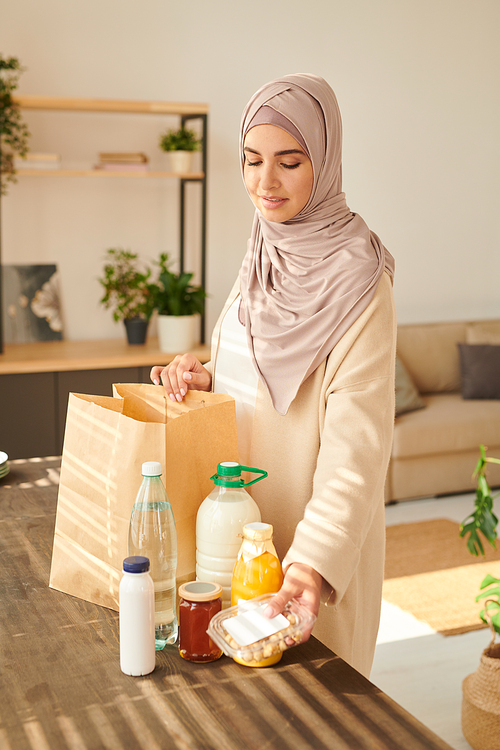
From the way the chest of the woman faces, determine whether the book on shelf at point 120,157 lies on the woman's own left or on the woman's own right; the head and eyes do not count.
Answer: on the woman's own right

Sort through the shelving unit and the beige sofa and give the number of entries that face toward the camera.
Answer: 2

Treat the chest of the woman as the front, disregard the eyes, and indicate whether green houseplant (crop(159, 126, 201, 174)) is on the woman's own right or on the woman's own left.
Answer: on the woman's own right

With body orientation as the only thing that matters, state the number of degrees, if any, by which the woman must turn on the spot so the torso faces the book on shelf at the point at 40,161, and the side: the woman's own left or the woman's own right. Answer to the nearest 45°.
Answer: approximately 90° to the woman's own right

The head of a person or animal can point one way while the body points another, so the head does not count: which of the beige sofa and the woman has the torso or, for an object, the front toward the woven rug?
the beige sofa

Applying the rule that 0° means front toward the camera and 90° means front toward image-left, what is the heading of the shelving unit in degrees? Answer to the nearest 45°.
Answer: approximately 0°

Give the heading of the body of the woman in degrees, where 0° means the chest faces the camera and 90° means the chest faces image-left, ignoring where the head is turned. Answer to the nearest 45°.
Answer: approximately 45°

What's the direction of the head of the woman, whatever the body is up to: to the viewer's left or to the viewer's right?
to the viewer's left
